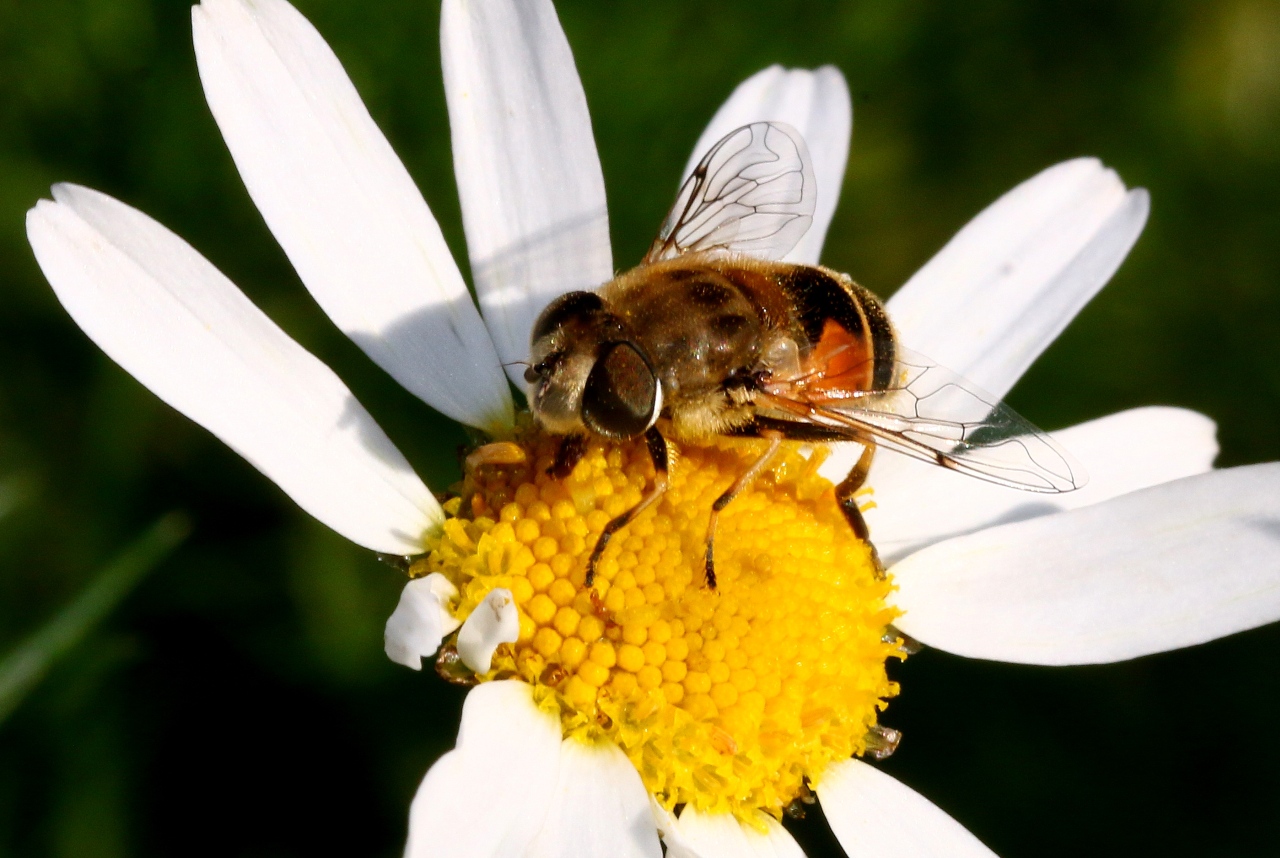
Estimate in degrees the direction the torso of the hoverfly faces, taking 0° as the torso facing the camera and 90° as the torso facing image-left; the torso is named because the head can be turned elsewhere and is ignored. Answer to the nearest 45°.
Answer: approximately 45°
